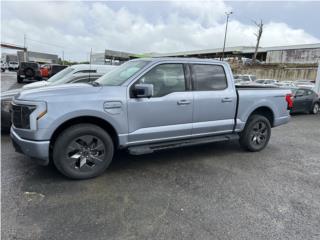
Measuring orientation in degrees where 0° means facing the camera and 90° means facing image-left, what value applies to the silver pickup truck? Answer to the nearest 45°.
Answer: approximately 45°

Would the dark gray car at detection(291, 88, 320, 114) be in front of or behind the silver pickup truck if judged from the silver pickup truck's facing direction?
behind

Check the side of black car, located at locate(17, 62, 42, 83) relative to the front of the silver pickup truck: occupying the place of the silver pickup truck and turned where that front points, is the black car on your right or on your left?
on your right
